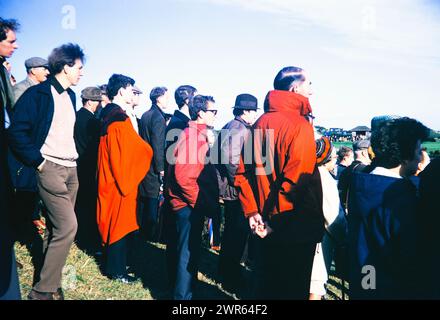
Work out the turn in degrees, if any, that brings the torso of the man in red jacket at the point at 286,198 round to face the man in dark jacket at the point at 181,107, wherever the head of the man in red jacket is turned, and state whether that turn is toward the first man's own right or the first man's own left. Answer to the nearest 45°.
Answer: approximately 90° to the first man's own left

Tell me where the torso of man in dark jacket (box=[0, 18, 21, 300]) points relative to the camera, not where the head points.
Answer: to the viewer's right

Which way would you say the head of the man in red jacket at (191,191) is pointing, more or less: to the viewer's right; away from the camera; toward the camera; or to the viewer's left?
to the viewer's right

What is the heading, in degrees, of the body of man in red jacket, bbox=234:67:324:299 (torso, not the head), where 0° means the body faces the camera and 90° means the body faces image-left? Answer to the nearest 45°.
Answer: approximately 225°

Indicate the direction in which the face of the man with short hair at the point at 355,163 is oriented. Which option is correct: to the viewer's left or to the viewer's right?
to the viewer's right

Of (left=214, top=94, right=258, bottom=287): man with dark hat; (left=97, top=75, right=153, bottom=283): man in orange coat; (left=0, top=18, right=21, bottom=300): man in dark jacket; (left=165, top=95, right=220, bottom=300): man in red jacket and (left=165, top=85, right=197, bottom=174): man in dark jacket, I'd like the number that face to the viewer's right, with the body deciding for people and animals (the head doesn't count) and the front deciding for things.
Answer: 5

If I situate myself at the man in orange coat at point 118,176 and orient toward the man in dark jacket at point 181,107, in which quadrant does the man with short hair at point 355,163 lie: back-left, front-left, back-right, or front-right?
front-right

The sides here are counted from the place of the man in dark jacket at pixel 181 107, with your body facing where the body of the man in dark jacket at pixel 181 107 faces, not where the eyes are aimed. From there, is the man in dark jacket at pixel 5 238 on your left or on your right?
on your right

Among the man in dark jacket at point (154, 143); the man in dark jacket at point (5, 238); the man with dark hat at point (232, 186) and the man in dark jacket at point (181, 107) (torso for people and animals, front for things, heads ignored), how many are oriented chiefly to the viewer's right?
4

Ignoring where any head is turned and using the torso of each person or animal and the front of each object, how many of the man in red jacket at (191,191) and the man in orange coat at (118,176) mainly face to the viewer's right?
2

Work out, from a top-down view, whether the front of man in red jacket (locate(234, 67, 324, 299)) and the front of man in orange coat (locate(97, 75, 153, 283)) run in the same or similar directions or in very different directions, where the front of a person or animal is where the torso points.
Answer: same or similar directions

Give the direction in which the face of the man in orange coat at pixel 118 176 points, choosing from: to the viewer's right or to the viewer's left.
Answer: to the viewer's right

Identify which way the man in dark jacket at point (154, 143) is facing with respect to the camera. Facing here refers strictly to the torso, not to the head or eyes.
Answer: to the viewer's right
